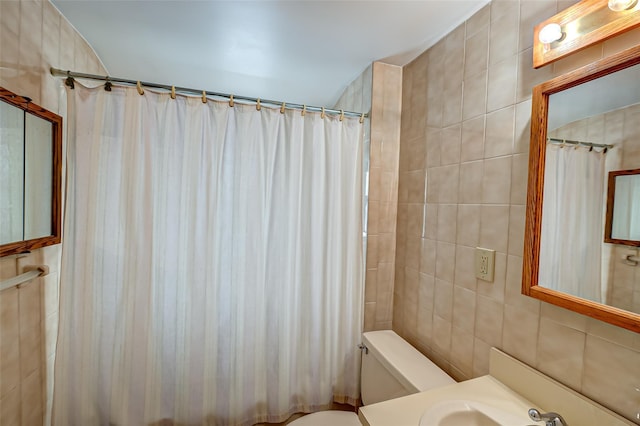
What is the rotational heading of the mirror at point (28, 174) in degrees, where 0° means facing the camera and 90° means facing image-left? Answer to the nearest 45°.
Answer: approximately 315°

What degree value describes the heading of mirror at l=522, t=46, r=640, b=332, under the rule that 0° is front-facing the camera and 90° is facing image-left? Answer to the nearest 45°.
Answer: approximately 45°

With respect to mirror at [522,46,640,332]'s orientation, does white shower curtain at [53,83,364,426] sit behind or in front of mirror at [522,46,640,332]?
in front

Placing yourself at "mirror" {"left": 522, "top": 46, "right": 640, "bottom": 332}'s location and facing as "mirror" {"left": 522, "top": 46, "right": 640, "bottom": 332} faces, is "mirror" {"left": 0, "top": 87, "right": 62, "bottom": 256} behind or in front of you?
in front

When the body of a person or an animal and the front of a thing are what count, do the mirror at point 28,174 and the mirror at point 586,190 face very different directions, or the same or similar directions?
very different directions

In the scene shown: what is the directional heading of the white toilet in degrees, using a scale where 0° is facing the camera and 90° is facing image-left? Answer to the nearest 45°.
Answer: approximately 45°
